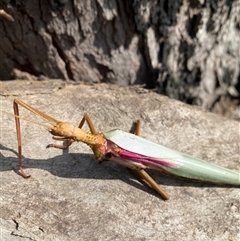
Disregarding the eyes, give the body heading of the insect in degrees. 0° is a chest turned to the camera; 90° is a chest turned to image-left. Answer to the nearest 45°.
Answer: approximately 90°
